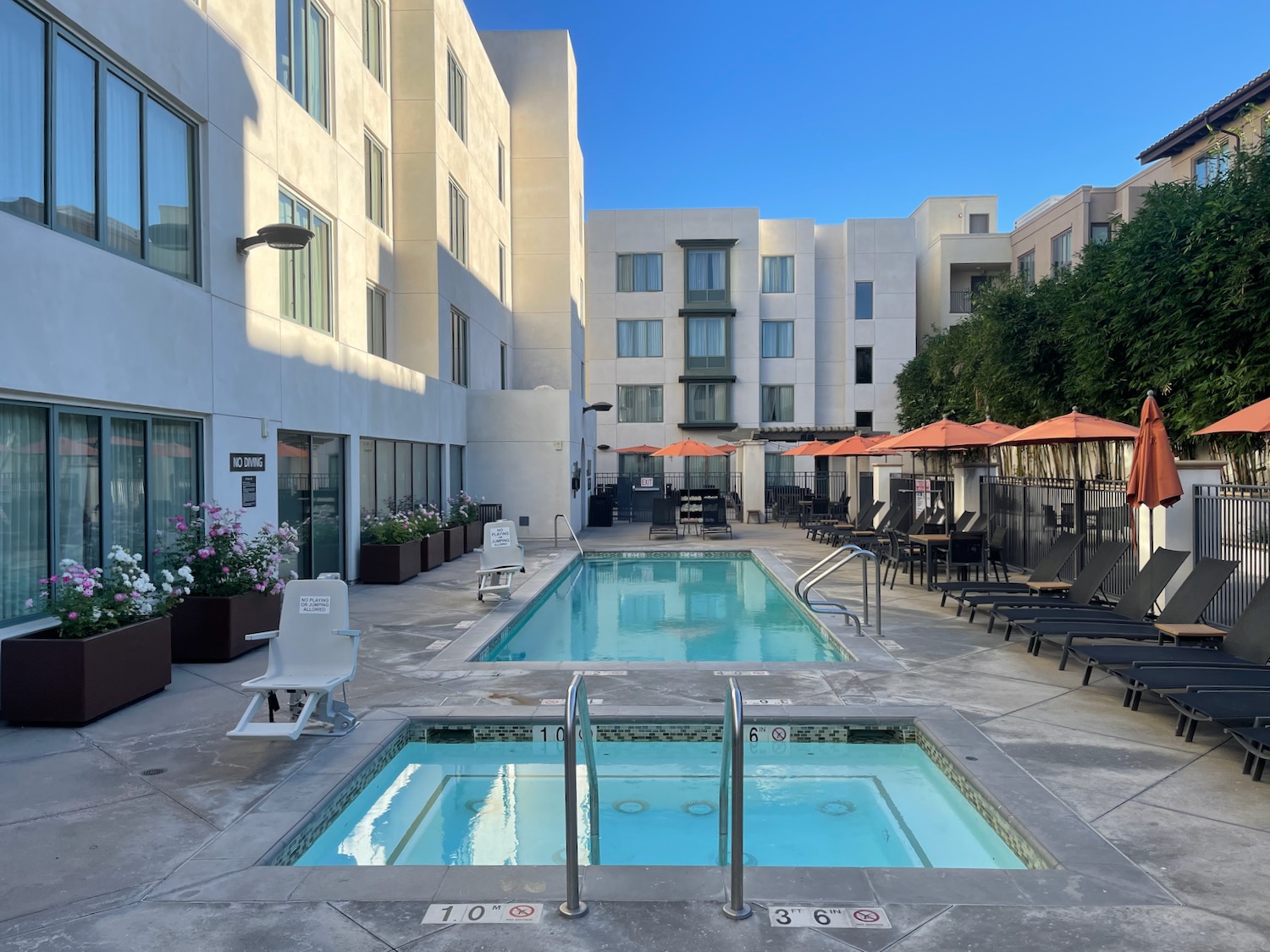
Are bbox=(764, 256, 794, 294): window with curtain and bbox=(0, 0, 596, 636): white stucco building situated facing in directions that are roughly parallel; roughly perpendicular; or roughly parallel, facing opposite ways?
roughly perpendicular

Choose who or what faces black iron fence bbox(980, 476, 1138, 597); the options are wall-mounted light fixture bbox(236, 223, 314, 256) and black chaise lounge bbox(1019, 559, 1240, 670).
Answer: the wall-mounted light fixture

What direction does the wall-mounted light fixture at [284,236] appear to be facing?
to the viewer's right

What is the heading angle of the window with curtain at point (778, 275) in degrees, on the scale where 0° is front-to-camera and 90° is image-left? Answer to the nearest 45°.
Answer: approximately 0°

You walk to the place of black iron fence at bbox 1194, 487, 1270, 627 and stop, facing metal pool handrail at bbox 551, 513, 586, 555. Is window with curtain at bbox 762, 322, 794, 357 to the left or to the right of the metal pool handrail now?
right

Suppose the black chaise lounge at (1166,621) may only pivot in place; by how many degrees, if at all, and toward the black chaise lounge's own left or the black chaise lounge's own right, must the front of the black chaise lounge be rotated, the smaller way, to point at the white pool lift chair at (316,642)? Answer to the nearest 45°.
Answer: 0° — it already faces it
